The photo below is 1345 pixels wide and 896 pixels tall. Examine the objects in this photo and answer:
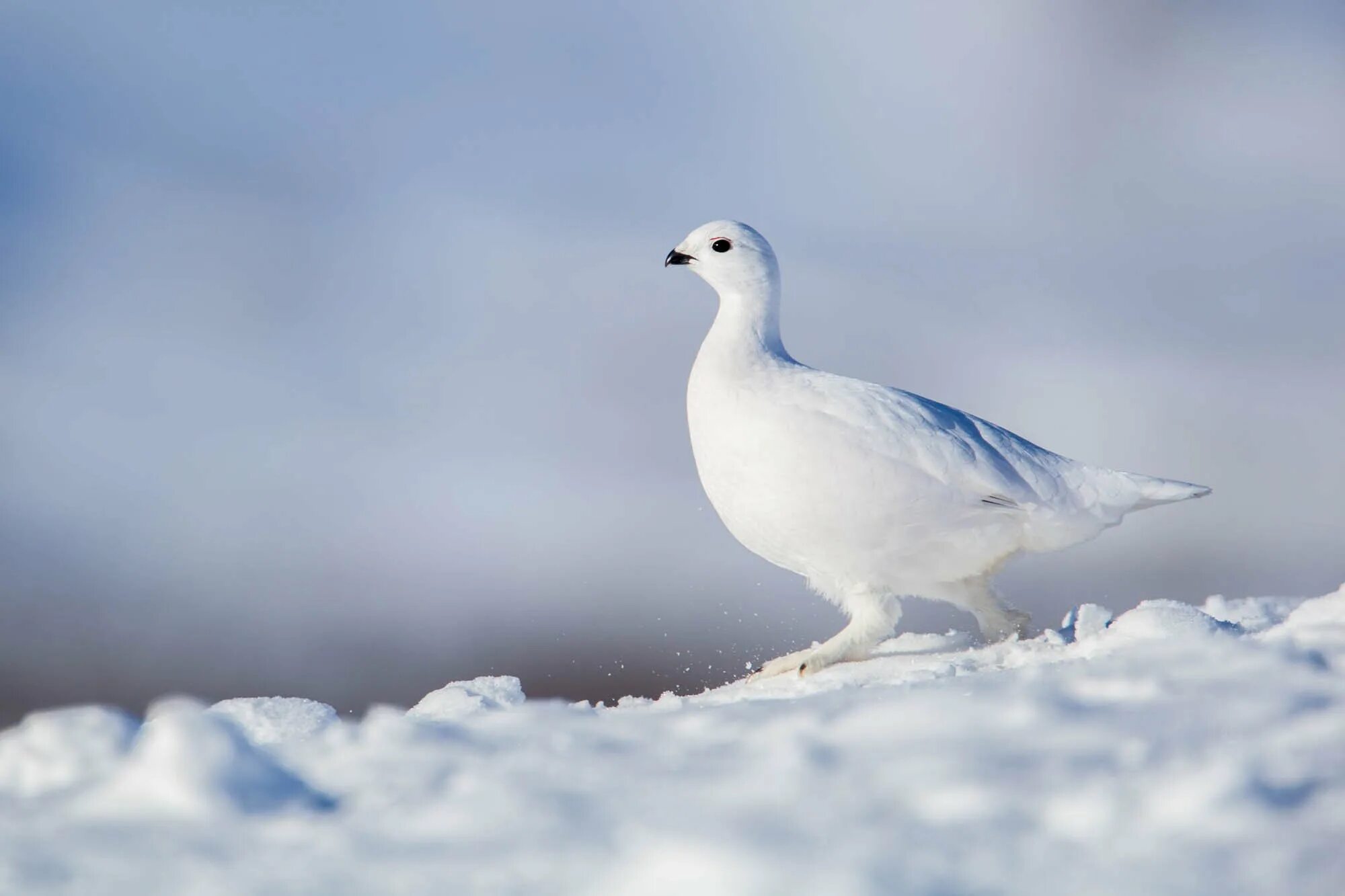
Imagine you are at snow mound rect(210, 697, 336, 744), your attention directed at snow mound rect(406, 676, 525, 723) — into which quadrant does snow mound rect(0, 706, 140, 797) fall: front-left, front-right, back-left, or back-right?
back-right

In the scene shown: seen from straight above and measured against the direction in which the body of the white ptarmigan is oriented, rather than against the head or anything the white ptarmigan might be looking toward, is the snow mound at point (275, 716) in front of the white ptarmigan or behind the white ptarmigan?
in front

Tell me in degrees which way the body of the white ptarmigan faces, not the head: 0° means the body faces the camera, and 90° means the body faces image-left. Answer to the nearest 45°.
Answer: approximately 90°

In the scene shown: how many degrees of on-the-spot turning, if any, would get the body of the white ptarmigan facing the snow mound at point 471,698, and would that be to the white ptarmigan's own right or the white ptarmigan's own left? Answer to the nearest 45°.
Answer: approximately 45° to the white ptarmigan's own left

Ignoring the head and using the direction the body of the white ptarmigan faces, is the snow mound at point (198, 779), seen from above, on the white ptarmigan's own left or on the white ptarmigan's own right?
on the white ptarmigan's own left

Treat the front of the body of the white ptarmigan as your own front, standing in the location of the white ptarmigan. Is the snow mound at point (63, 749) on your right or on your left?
on your left
